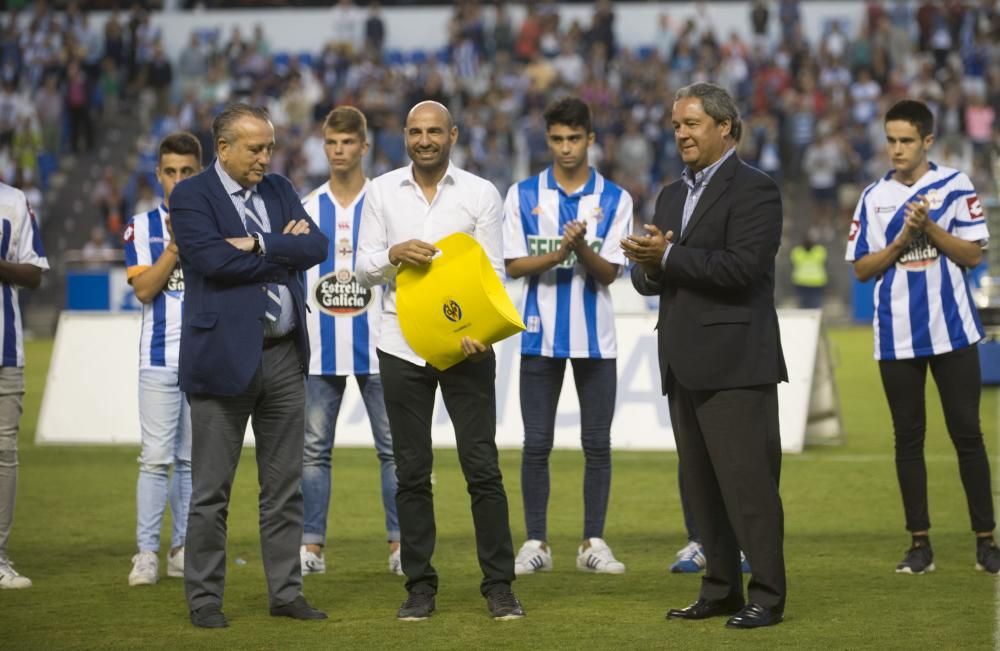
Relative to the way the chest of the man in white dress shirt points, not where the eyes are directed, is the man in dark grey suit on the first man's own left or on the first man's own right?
on the first man's own left

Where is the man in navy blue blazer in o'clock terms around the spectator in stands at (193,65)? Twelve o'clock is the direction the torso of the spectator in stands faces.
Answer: The man in navy blue blazer is roughly at 12 o'clock from the spectator in stands.

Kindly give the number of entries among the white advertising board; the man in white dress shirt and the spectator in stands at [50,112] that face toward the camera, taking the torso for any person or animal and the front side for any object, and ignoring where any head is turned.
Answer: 3

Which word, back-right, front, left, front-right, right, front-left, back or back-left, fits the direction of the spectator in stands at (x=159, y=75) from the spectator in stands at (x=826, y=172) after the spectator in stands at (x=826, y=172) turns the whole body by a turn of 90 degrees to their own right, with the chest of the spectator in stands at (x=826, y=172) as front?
front

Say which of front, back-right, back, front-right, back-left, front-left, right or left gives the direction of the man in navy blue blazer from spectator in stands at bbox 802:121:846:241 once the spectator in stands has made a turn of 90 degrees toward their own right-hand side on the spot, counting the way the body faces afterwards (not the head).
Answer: left

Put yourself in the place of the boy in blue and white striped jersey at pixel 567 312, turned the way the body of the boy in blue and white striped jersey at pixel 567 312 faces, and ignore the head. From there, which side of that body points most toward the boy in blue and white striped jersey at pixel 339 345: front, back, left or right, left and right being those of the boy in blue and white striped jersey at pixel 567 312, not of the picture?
right

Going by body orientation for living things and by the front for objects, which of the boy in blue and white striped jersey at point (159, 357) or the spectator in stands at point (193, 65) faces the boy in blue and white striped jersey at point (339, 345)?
the spectator in stands

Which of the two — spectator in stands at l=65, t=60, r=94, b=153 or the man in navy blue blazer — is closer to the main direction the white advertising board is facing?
the man in navy blue blazer

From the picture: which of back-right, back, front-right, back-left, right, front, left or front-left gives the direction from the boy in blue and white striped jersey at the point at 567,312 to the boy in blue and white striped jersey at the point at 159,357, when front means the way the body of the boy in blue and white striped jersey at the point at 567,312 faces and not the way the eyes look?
right

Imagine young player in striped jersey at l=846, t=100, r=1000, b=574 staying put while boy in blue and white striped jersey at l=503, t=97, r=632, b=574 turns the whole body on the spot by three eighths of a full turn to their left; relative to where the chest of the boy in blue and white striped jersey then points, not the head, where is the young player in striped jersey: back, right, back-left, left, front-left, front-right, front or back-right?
front-right

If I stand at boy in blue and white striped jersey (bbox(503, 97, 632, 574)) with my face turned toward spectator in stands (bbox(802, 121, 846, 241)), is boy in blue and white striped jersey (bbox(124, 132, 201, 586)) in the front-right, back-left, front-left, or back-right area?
back-left
